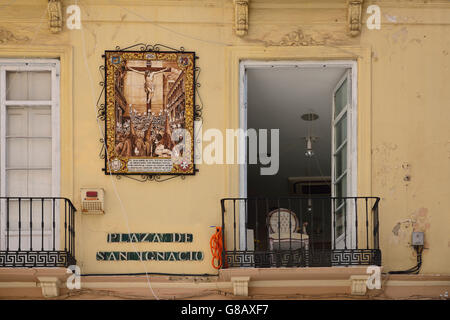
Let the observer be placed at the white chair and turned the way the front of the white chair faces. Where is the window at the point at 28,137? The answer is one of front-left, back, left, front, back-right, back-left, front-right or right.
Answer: back-right

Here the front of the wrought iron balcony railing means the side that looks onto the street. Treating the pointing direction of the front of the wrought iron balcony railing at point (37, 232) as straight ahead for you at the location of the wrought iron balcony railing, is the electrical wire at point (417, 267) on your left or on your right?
on your left

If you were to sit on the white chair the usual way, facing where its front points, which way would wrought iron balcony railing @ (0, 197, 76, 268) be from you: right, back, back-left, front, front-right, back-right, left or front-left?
back-right

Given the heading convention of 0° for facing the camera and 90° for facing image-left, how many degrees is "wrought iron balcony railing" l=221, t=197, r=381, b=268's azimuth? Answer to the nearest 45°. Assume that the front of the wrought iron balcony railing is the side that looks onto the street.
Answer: approximately 0°

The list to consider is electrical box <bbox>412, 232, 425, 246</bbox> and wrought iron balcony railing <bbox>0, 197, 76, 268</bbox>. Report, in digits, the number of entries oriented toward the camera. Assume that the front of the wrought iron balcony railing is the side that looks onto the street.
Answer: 2

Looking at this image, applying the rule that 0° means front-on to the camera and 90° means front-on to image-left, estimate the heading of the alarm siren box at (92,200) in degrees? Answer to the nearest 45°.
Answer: approximately 0°

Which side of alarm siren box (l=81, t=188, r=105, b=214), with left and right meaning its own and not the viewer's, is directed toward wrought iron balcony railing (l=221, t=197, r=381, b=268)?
left
